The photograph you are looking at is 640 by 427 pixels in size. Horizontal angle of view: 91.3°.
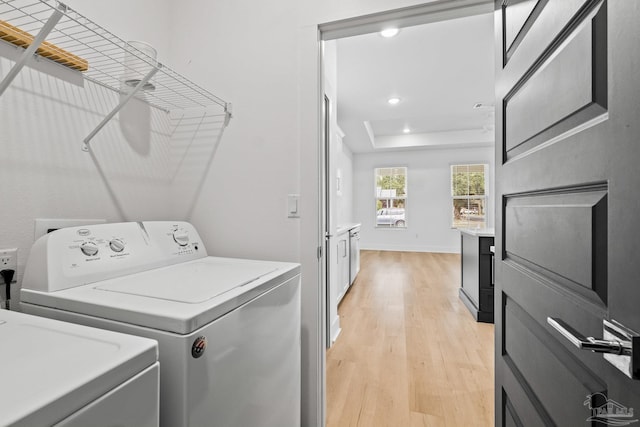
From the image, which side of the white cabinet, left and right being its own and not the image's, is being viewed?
right

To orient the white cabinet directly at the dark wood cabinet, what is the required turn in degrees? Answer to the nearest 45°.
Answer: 0° — it already faces it

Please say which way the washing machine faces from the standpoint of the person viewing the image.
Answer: facing the viewer and to the right of the viewer

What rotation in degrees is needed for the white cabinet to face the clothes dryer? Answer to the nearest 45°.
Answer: approximately 90° to its right

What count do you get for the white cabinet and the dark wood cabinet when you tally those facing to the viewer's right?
1

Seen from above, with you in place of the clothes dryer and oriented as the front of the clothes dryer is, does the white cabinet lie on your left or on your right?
on your left

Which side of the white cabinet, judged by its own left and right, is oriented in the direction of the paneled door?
right
